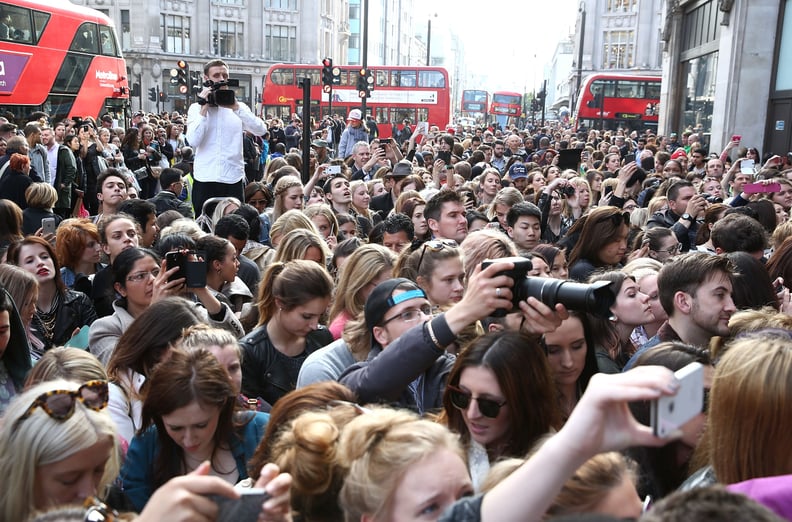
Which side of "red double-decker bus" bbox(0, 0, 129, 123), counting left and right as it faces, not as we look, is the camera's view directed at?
right

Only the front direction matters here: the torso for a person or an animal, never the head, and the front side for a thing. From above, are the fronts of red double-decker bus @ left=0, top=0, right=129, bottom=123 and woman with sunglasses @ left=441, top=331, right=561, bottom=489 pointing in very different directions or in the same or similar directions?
very different directions

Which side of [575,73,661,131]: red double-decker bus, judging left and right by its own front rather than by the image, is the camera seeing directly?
left

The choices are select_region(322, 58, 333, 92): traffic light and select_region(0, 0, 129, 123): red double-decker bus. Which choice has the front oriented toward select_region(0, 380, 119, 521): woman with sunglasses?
the traffic light

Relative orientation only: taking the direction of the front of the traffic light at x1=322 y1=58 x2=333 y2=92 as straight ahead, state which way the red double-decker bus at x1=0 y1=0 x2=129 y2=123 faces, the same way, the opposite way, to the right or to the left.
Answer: to the left

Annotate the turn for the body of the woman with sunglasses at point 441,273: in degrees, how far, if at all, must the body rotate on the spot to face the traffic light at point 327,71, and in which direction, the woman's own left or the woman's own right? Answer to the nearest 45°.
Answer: approximately 135° to the woman's own left

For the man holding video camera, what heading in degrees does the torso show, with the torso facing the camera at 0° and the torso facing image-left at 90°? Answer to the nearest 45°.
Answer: approximately 0°

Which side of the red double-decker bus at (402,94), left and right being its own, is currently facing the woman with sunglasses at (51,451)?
left

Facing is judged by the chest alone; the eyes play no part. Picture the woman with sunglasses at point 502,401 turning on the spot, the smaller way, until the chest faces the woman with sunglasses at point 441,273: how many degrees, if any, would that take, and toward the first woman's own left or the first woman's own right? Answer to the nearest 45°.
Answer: approximately 135° to the first woman's own right

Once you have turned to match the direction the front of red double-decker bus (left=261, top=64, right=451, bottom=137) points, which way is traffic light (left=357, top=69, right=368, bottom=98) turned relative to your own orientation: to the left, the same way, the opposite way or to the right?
to the left

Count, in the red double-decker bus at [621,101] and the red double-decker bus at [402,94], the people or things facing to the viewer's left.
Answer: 2
